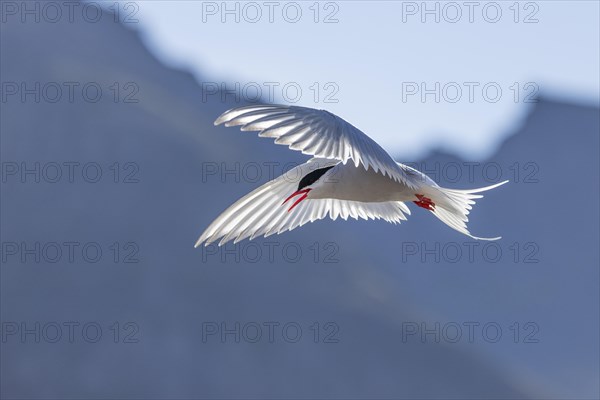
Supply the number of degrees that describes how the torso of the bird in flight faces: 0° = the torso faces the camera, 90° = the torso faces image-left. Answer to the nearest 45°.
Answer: approximately 90°
